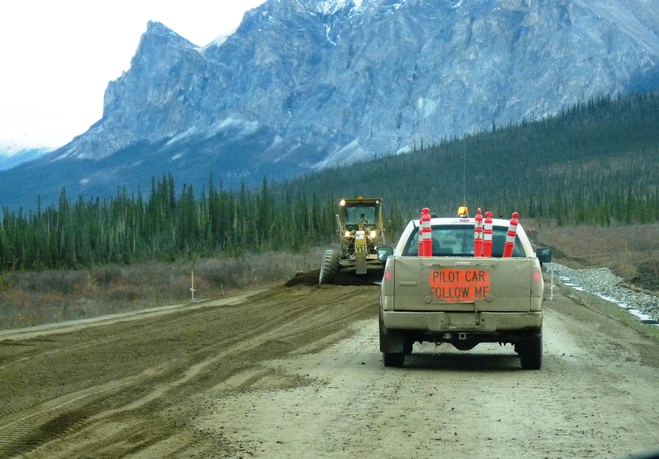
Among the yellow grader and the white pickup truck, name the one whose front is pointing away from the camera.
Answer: the white pickup truck

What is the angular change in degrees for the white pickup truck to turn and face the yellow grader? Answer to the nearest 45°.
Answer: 0° — it already faces it

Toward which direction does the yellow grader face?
toward the camera

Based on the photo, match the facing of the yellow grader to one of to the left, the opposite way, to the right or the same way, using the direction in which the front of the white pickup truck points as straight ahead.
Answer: the opposite way

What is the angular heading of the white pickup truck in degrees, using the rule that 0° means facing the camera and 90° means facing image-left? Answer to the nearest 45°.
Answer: approximately 180°

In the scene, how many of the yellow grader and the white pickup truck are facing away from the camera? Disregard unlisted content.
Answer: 1

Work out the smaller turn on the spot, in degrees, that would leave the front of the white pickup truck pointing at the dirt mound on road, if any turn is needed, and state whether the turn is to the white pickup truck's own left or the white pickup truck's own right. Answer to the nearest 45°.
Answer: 0° — it already faces it

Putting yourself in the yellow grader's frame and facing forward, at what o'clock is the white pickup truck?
The white pickup truck is roughly at 12 o'clock from the yellow grader.
